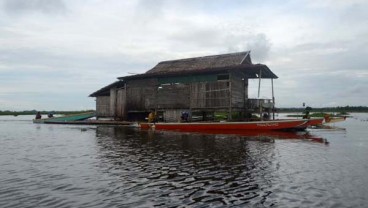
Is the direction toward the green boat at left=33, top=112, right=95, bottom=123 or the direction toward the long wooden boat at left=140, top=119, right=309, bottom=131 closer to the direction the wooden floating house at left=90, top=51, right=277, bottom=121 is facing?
the long wooden boat

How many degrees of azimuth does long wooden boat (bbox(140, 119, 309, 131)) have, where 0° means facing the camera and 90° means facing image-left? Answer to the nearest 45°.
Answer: approximately 270°

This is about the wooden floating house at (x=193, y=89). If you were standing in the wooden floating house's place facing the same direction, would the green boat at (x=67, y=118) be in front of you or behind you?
behind

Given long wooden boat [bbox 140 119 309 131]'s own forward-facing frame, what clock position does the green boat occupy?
The green boat is roughly at 7 o'clock from the long wooden boat.
